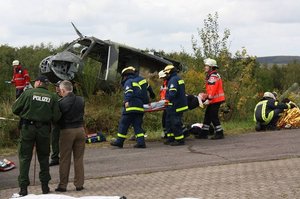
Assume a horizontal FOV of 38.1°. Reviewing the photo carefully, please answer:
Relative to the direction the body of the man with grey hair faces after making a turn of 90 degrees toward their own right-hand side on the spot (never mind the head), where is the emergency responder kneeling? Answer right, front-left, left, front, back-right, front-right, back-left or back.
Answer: front

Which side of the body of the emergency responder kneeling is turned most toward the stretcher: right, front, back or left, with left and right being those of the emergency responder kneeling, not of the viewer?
back

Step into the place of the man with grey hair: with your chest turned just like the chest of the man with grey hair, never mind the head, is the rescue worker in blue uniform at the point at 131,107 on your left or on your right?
on your right

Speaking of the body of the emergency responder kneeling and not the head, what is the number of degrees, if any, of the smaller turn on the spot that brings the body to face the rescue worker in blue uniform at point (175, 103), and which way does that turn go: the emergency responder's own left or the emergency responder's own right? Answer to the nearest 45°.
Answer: approximately 180°

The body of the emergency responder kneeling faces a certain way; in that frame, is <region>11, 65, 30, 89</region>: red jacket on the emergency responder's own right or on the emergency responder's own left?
on the emergency responder's own left

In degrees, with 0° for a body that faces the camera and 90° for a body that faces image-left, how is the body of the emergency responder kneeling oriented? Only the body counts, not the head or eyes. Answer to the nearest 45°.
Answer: approximately 225°

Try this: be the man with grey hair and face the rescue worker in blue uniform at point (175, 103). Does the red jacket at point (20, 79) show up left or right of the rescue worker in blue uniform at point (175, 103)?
left
